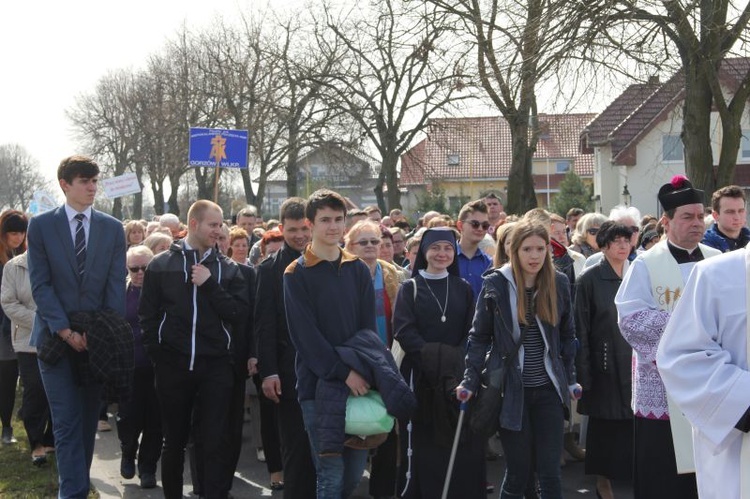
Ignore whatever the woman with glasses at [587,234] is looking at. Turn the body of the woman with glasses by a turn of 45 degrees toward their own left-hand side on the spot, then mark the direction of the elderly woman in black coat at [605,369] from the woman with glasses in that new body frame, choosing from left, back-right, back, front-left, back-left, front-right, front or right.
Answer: right

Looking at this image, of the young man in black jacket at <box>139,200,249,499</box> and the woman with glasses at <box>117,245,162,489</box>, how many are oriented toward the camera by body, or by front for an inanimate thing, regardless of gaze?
2

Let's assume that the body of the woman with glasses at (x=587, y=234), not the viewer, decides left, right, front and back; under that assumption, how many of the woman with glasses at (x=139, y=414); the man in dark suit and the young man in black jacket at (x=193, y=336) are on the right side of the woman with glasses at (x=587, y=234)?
3

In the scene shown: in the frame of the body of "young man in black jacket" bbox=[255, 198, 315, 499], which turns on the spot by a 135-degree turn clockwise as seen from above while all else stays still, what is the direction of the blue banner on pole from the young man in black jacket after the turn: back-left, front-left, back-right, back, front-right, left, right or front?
right

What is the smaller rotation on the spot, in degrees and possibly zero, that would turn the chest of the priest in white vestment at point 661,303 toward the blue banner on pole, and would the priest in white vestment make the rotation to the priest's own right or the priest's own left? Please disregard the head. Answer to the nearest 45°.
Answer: approximately 180°

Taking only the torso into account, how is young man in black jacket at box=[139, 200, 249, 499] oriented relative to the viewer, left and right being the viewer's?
facing the viewer

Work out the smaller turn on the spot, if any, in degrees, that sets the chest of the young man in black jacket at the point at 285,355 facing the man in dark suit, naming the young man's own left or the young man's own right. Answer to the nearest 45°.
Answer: approximately 135° to the young man's own right

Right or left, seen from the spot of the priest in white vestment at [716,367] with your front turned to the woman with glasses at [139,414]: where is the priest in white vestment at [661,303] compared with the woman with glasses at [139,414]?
right

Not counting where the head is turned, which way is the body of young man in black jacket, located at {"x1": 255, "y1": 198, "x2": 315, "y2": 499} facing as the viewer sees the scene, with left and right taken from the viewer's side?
facing the viewer and to the right of the viewer
